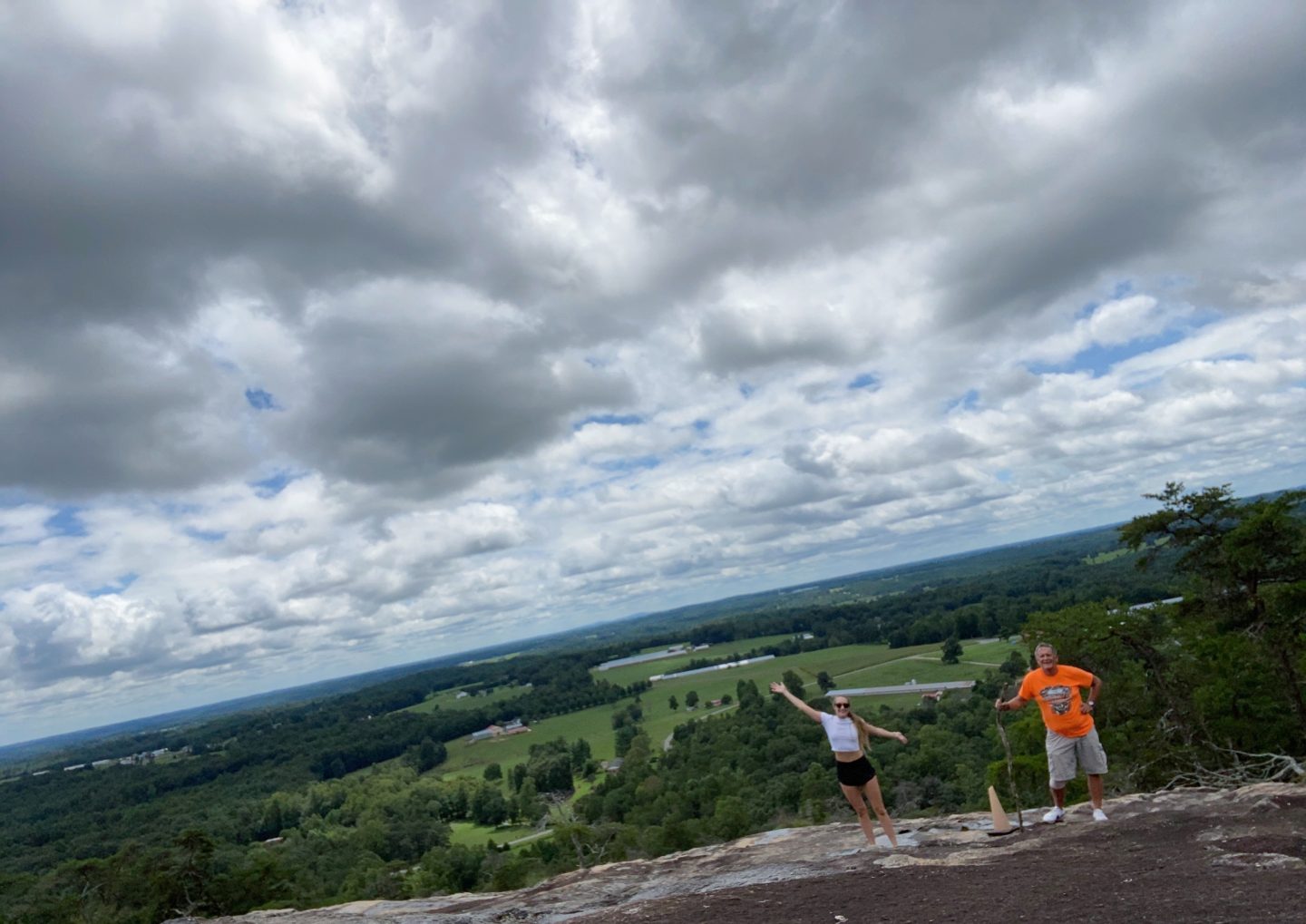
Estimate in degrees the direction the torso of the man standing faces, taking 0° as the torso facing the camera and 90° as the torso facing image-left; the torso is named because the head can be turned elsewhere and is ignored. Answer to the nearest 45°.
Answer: approximately 0°

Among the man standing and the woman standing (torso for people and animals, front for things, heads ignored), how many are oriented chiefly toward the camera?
2

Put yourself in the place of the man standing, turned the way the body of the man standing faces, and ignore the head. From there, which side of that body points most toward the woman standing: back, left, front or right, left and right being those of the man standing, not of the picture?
right

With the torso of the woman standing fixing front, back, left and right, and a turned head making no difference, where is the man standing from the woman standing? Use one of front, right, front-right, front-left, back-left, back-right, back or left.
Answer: left

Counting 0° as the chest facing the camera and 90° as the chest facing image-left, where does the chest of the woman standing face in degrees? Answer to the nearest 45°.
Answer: approximately 0°
